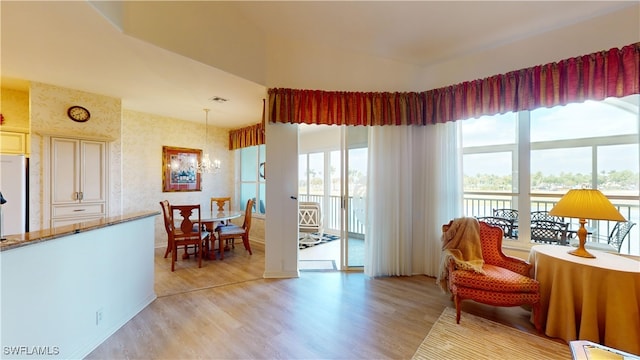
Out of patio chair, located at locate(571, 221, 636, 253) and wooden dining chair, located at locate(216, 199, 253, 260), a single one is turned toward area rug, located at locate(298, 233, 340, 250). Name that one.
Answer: the patio chair

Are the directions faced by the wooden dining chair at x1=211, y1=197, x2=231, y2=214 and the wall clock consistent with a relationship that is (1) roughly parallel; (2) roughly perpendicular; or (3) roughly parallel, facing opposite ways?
roughly parallel

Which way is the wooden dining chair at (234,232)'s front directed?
to the viewer's left

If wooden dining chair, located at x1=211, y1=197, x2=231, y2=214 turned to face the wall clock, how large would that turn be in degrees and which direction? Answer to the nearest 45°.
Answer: approximately 45° to its right

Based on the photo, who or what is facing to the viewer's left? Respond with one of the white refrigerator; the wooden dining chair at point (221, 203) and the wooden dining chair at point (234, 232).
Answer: the wooden dining chair at point (234, 232)

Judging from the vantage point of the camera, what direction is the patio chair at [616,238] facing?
facing to the left of the viewer

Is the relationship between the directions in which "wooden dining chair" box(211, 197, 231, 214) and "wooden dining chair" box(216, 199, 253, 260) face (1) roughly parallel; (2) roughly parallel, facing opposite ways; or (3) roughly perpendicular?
roughly perpendicular

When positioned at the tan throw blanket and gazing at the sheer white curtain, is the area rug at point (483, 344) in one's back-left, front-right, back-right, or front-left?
back-left

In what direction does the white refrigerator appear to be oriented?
toward the camera

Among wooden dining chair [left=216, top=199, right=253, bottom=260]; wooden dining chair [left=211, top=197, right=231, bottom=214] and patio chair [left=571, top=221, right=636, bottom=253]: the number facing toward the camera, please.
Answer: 1

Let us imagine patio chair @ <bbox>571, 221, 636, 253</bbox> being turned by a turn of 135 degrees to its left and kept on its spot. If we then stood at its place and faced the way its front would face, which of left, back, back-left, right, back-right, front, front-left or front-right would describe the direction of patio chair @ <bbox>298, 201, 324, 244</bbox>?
back-right

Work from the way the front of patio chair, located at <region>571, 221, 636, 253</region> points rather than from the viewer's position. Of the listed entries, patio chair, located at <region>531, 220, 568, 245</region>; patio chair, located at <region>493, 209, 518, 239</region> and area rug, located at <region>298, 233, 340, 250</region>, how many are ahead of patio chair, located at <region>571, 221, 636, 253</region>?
3

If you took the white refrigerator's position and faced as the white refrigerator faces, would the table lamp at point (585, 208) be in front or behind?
in front

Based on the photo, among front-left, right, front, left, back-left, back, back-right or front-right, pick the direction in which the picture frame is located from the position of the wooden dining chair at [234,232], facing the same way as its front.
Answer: front-right

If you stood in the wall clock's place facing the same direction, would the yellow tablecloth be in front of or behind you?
in front

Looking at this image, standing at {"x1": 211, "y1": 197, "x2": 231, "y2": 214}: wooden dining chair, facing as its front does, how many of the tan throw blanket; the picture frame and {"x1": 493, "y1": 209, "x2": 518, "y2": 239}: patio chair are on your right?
1

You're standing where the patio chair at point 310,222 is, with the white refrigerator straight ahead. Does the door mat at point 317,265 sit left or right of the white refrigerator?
left

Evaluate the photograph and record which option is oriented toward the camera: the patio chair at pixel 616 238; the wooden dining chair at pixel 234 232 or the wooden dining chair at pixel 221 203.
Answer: the wooden dining chair at pixel 221 203
